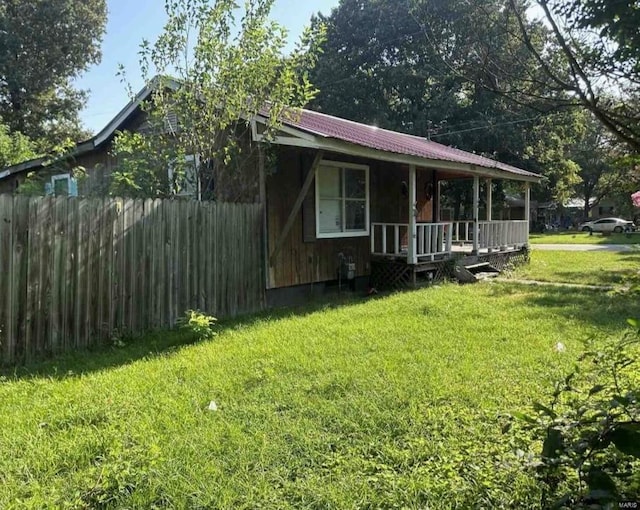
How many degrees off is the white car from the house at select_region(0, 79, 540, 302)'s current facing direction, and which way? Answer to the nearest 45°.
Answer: approximately 90° to its left

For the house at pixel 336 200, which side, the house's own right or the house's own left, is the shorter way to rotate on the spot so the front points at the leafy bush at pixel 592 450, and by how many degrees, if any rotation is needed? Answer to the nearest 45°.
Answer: approximately 45° to the house's own right

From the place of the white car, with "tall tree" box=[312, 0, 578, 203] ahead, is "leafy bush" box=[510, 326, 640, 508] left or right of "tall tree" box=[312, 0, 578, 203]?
left

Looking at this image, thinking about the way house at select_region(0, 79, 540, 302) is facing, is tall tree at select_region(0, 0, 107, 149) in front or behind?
behind

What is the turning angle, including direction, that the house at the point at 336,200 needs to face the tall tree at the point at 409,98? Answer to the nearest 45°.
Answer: approximately 135° to its left

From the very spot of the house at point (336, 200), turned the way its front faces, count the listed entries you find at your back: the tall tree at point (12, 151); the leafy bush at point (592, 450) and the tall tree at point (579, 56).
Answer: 1

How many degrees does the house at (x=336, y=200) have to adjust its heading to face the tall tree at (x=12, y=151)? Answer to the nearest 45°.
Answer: approximately 180°
